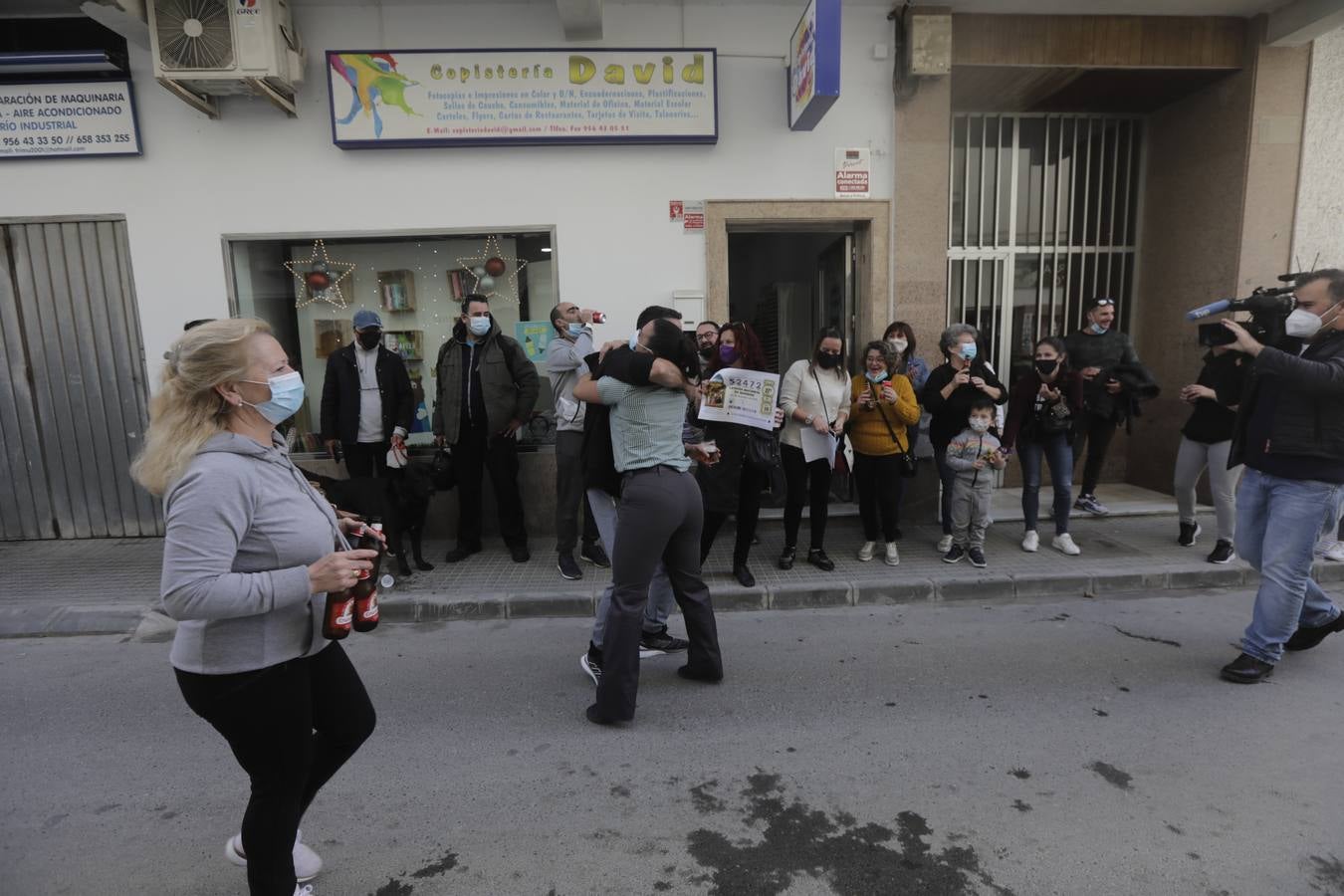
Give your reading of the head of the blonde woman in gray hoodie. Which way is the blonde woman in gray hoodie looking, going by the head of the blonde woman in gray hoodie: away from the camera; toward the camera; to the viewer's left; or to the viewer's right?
to the viewer's right

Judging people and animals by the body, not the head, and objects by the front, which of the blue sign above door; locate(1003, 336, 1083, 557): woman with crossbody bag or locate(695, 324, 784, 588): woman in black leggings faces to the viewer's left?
the blue sign above door

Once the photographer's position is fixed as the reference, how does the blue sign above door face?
facing to the left of the viewer

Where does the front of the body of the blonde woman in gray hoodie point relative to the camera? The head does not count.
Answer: to the viewer's right

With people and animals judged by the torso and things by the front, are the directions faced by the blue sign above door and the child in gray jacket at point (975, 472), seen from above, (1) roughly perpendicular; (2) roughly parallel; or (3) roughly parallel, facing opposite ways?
roughly perpendicular

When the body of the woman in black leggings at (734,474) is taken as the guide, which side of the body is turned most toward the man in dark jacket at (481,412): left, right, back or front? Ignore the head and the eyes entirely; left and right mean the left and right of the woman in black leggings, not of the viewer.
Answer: right

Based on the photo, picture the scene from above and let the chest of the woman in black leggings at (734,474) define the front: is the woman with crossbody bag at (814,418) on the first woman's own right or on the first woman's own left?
on the first woman's own left
